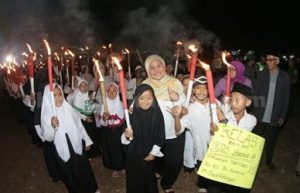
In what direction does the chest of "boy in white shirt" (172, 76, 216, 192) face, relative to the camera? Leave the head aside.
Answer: toward the camera

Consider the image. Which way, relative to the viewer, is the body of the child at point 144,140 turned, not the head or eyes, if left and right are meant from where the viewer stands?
facing the viewer

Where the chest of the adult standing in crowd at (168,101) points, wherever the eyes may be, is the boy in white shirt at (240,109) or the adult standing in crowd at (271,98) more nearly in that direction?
the boy in white shirt

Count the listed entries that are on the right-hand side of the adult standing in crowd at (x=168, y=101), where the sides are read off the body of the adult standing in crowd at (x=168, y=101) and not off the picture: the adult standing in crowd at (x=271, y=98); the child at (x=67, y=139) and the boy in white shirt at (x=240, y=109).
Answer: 1

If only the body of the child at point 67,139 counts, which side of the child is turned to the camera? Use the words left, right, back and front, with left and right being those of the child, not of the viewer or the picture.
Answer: front

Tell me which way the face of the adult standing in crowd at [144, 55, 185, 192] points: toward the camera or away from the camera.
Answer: toward the camera

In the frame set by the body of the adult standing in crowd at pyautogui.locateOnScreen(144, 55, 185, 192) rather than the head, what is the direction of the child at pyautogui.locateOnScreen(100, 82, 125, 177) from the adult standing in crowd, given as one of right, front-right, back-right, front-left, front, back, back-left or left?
back-right

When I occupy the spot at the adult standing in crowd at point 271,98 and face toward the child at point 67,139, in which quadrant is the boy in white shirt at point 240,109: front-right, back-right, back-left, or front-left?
front-left

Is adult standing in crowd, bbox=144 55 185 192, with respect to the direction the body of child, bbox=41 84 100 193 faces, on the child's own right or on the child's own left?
on the child's own left

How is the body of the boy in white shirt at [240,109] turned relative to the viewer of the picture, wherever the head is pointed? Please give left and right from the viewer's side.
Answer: facing the viewer and to the left of the viewer

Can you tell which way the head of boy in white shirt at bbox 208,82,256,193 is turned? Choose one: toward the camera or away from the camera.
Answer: toward the camera

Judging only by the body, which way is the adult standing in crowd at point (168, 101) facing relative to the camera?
toward the camera

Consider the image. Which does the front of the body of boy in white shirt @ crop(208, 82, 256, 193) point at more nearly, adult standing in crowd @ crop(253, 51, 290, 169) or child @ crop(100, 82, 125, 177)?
the child

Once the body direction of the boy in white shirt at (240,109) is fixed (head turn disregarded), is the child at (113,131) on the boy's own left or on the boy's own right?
on the boy's own right
